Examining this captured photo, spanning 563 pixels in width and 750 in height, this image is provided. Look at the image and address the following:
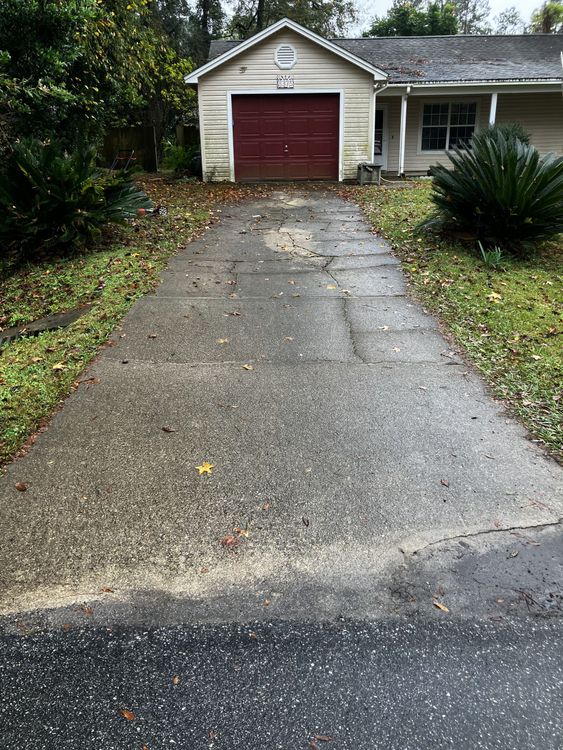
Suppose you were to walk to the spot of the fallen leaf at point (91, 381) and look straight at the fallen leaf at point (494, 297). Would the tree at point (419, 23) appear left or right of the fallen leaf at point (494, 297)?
left

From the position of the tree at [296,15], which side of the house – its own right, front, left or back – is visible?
back

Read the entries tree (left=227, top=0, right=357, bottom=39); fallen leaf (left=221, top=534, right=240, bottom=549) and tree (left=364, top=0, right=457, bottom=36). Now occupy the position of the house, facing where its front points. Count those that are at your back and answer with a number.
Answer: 2

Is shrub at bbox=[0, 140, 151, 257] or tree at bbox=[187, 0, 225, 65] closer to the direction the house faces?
the shrub

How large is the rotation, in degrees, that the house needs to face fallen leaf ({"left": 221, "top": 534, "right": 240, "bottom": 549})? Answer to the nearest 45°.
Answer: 0° — it already faces it

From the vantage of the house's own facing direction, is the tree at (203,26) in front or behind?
behind

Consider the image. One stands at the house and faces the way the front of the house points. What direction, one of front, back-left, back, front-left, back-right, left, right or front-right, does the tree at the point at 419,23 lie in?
back

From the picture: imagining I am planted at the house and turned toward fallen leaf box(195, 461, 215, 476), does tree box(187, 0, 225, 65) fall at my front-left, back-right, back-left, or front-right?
back-right

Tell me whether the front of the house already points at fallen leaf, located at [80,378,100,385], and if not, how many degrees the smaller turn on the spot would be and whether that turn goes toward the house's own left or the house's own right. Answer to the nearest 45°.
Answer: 0° — it already faces it

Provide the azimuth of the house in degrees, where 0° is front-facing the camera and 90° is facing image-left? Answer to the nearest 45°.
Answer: approximately 0°
